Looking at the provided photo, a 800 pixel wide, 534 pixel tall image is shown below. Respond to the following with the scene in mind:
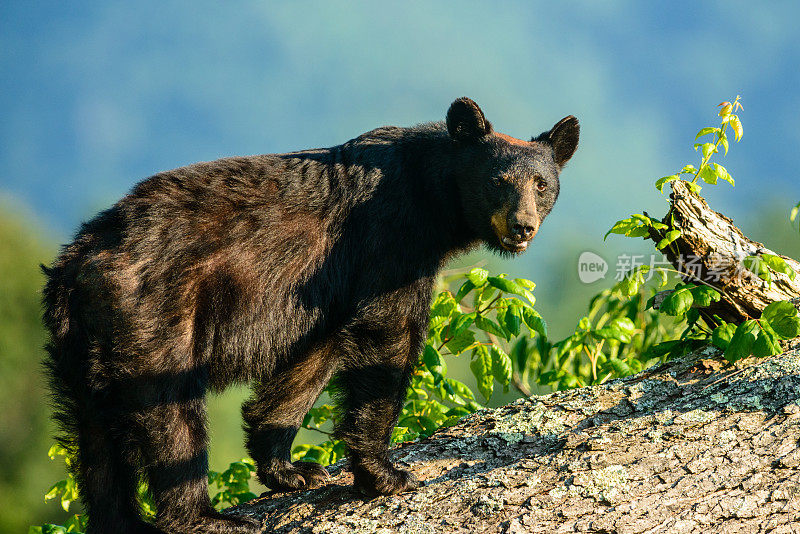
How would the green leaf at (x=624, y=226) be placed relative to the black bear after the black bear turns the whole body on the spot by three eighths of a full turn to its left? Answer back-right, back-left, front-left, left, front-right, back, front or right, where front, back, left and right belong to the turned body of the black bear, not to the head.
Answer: back

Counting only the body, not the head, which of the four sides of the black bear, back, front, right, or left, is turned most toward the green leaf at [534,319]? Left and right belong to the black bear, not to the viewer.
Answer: front

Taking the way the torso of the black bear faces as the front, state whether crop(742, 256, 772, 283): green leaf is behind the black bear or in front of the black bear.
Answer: in front

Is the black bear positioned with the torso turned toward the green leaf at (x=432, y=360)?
yes

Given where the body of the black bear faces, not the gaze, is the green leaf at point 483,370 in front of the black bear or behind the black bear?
in front

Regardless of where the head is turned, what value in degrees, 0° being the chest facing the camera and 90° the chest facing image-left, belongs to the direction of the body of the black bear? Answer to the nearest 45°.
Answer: approximately 225°
